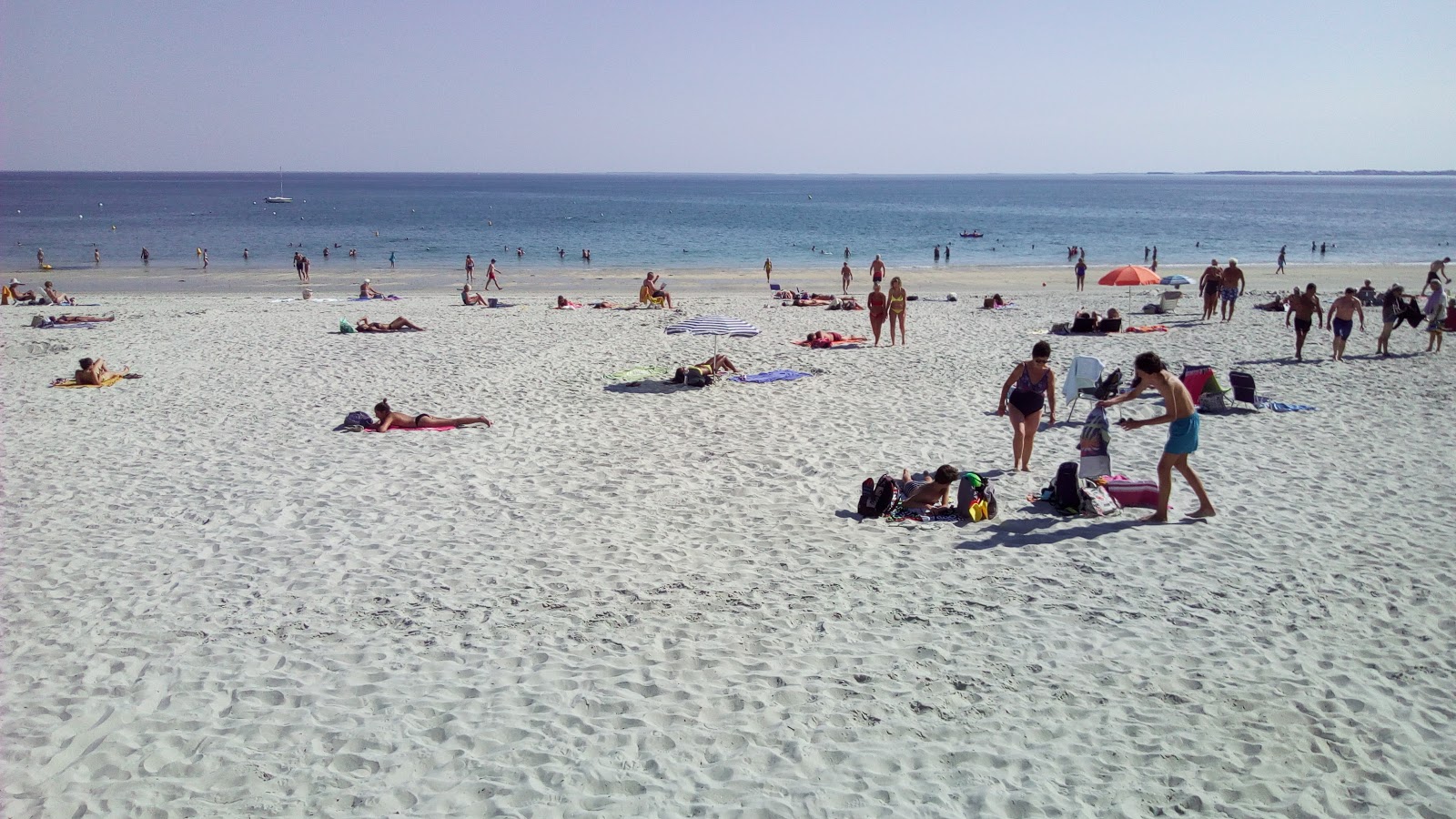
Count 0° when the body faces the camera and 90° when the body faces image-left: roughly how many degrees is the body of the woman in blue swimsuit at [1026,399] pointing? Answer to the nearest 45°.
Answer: approximately 0°

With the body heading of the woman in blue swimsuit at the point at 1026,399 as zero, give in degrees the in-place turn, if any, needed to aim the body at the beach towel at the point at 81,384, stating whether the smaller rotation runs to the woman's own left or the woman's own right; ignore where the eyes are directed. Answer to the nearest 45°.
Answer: approximately 90° to the woman's own right

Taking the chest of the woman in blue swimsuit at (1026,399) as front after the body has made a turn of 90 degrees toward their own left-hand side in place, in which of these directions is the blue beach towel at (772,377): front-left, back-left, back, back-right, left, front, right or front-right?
back-left

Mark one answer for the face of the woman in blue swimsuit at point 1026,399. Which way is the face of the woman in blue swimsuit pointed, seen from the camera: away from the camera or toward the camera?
toward the camera

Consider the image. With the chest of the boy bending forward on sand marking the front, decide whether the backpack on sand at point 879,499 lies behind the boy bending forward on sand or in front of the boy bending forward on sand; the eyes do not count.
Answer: in front

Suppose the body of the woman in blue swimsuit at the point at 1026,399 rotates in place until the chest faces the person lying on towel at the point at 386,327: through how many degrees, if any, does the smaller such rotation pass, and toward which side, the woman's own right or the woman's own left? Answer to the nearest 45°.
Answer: approximately 135° to the woman's own right
